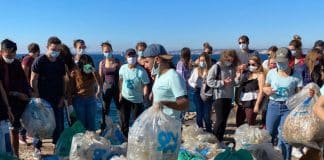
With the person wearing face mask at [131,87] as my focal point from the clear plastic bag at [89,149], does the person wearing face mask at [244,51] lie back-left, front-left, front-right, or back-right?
front-right

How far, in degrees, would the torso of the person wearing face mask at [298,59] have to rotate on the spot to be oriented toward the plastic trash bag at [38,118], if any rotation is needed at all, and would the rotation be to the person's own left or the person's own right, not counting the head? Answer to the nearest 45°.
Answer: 0° — they already face it

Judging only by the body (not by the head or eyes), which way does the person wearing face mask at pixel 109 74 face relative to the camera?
toward the camera

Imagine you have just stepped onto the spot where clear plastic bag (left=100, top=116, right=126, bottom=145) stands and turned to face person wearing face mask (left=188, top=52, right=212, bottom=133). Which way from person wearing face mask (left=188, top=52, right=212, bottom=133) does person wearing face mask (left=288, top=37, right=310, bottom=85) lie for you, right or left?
right

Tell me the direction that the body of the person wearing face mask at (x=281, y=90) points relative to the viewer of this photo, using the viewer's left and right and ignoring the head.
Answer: facing the viewer

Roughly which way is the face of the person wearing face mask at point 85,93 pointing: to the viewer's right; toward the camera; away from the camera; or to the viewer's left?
toward the camera

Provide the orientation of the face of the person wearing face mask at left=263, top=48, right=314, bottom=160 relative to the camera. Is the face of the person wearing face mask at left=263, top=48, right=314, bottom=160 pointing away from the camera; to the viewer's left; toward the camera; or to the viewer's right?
toward the camera

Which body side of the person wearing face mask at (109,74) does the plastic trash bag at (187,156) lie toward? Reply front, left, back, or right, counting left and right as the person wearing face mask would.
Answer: front

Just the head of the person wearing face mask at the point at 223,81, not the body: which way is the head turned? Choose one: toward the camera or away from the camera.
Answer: toward the camera

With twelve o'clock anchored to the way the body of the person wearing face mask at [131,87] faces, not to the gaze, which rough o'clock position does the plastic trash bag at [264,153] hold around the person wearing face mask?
The plastic trash bag is roughly at 11 o'clock from the person wearing face mask.

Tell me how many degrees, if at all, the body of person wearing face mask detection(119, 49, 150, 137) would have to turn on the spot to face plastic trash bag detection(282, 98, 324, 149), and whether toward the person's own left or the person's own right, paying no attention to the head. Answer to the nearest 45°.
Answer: approximately 45° to the person's own left

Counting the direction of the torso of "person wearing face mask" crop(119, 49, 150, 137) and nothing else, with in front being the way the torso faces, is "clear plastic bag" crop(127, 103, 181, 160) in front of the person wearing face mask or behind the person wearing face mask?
in front

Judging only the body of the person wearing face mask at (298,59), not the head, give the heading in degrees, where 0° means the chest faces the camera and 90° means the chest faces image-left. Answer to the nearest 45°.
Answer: approximately 45°
